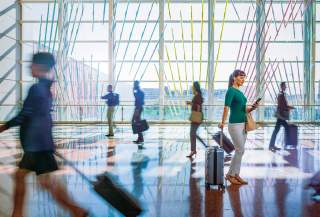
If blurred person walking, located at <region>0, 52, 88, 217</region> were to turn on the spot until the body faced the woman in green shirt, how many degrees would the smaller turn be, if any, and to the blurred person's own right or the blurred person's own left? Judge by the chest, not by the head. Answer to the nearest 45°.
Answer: approximately 135° to the blurred person's own right

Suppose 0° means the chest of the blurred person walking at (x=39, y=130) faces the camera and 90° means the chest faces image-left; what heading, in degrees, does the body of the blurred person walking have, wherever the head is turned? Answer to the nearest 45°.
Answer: approximately 90°

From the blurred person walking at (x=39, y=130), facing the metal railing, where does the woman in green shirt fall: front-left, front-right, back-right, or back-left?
front-right

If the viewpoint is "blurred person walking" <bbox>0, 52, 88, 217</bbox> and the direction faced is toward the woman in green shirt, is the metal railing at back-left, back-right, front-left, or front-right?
front-left

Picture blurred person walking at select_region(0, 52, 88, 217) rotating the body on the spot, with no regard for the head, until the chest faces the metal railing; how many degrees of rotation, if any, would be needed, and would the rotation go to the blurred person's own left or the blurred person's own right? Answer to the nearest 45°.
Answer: approximately 90° to the blurred person's own right

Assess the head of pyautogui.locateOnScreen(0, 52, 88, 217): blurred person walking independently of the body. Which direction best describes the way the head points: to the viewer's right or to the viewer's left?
to the viewer's left
